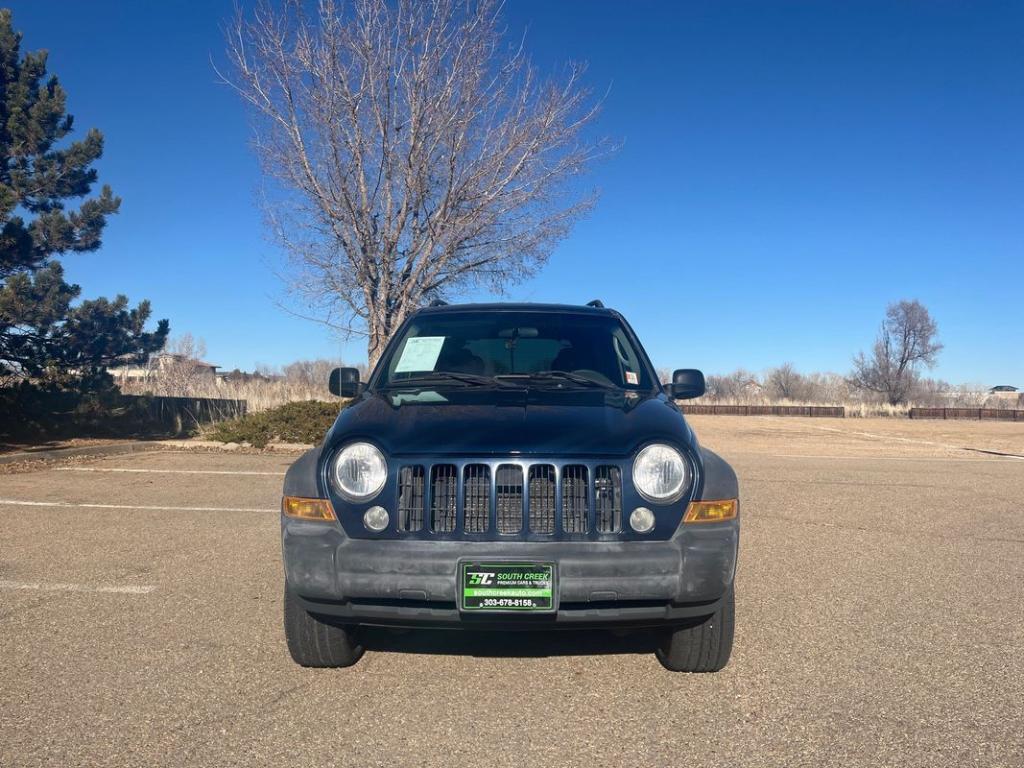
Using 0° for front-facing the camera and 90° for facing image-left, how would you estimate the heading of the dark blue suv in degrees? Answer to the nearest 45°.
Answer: approximately 0°

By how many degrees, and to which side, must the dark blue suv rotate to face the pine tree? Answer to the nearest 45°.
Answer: approximately 135° to its right

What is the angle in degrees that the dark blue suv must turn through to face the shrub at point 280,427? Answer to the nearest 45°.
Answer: approximately 180°
